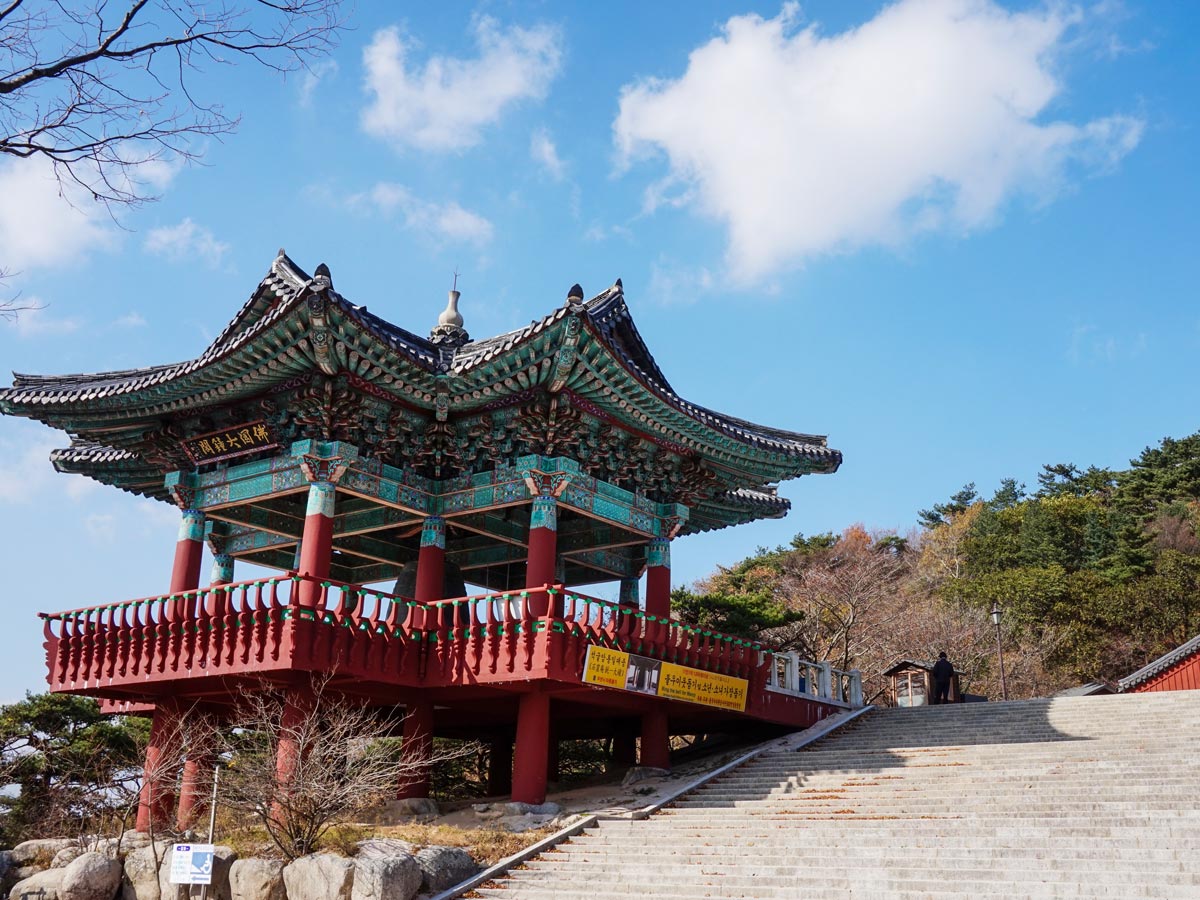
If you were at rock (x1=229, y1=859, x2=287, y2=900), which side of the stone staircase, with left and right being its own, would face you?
right

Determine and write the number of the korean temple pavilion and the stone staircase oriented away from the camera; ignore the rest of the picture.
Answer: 0

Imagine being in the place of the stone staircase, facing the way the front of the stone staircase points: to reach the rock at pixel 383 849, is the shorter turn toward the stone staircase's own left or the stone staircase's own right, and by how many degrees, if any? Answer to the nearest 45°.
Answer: approximately 90° to the stone staircase's own right

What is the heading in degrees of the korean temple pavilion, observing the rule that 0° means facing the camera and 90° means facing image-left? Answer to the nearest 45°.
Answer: approximately 45°

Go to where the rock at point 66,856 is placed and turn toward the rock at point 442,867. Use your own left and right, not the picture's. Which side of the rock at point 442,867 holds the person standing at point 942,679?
left

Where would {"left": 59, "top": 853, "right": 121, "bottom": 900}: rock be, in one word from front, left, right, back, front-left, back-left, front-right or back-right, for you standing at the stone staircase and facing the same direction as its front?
right

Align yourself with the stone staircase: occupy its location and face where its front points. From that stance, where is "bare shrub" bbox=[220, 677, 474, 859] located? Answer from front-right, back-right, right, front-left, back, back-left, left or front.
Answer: right

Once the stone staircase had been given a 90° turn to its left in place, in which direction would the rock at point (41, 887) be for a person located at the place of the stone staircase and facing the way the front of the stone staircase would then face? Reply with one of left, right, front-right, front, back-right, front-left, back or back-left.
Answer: back
